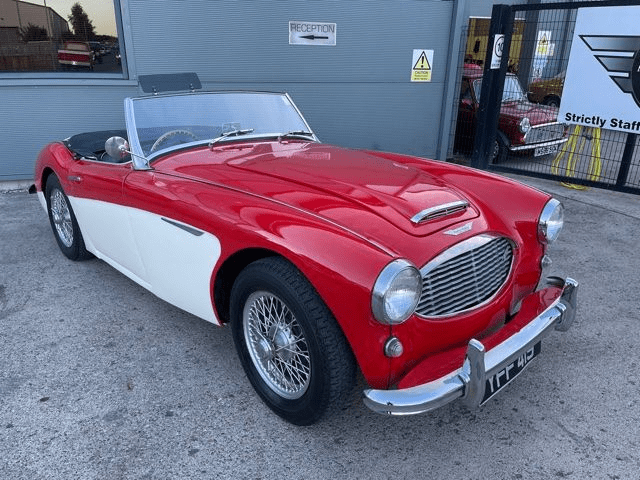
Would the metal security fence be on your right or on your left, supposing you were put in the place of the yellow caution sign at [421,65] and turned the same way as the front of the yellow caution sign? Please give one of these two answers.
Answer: on your left

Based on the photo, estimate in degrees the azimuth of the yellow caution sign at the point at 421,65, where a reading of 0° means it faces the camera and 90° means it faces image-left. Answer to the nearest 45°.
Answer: approximately 0°

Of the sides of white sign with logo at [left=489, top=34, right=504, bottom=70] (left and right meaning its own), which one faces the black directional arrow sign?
right

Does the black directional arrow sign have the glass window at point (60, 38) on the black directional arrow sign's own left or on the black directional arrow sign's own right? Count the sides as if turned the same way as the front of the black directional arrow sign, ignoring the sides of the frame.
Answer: on the black directional arrow sign's own right

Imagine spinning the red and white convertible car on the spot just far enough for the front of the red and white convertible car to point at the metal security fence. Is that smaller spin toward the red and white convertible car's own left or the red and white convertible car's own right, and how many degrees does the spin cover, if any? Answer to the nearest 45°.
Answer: approximately 90° to the red and white convertible car's own left

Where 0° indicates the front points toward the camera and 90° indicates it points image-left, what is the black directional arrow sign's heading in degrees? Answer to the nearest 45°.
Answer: approximately 0°

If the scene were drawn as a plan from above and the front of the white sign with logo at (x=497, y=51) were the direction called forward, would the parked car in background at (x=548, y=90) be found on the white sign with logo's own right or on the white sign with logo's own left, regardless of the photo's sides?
on the white sign with logo's own left

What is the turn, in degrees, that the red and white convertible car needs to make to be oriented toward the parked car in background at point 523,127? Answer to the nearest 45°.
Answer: approximately 90° to its left

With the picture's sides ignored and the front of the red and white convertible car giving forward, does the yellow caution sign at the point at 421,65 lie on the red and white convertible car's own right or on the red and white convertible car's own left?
on the red and white convertible car's own left

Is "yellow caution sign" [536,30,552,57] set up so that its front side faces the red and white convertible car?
yes

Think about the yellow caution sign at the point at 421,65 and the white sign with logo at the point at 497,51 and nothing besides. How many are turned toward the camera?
2
